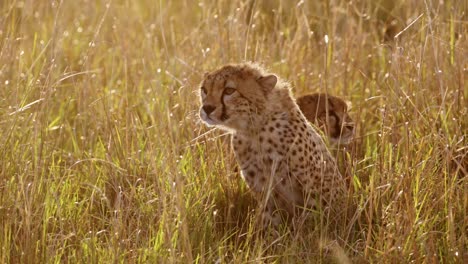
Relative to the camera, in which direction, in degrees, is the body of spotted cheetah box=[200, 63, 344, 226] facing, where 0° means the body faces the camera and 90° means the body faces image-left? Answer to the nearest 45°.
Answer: approximately 45°
